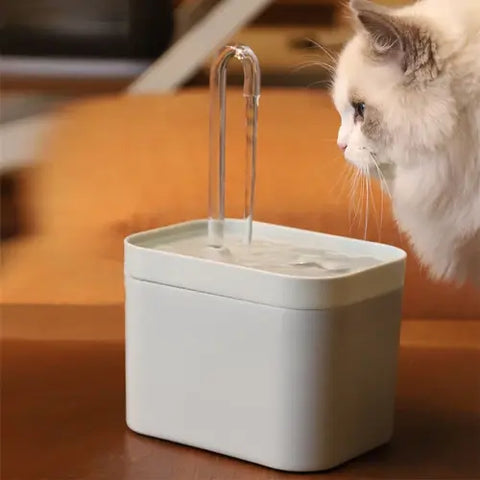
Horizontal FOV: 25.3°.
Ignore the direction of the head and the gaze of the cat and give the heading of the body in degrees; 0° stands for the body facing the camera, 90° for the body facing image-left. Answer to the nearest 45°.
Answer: approximately 90°
